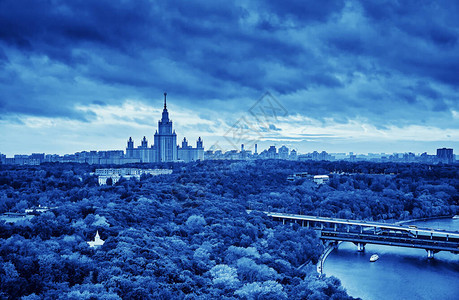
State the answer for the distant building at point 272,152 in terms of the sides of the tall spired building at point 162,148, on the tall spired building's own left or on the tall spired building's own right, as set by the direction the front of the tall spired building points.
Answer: on the tall spired building's own left

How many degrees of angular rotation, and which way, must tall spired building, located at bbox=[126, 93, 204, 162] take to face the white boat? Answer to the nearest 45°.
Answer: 0° — it already faces it

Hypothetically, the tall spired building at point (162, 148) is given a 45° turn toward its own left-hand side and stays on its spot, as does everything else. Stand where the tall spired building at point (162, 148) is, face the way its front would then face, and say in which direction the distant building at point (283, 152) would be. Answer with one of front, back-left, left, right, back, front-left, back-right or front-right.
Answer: front-left

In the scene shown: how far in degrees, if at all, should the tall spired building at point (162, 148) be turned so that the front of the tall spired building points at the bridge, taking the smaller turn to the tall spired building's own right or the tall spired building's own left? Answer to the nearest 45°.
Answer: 0° — it already faces it

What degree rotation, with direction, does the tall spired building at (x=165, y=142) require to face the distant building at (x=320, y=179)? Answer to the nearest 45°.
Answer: approximately 45° to its left

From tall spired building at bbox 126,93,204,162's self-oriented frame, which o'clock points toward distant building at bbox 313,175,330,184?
The distant building is roughly at 11 o'clock from the tall spired building.

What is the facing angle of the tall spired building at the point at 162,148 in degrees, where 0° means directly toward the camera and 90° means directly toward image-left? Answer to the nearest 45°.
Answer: approximately 0°

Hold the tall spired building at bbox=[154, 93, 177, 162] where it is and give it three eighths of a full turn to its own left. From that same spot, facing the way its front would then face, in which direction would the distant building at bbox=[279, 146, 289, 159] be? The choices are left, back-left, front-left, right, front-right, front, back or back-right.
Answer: front-right
